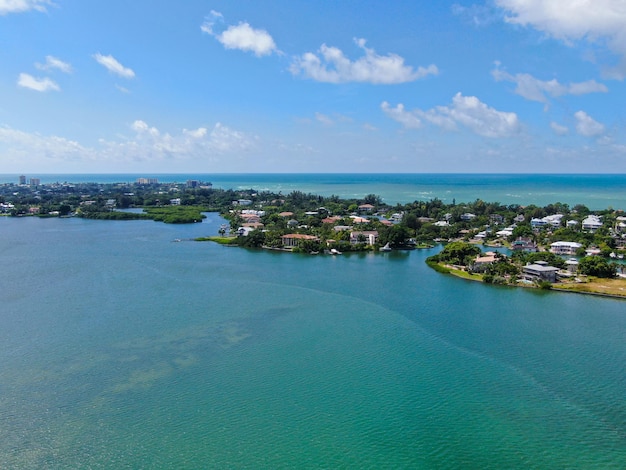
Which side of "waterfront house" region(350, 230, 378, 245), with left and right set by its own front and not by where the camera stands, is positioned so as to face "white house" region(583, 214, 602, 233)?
left

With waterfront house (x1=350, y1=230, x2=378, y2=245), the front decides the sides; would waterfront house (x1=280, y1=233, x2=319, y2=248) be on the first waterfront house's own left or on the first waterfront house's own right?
on the first waterfront house's own right

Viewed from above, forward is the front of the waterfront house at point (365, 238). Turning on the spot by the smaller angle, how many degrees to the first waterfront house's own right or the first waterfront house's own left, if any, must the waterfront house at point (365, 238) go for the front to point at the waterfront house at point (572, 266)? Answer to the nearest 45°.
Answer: approximately 45° to the first waterfront house's own left

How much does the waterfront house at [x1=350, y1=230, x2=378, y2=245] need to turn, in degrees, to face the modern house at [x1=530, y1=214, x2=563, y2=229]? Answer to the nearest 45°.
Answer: approximately 135° to its left

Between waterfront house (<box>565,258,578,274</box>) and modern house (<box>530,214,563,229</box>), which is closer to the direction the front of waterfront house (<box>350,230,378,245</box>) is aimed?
the waterfront house

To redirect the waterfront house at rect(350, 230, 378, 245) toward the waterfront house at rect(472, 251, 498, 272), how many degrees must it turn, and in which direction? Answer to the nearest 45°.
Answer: approximately 45° to its left

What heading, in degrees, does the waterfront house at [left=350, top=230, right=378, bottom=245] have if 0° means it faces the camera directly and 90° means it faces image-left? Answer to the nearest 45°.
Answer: approximately 0°

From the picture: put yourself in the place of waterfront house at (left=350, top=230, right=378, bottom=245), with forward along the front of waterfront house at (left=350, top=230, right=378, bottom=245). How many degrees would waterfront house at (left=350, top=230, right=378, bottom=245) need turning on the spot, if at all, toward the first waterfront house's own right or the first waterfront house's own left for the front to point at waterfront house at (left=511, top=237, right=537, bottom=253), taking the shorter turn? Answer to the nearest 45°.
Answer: approximately 90° to the first waterfront house's own left
